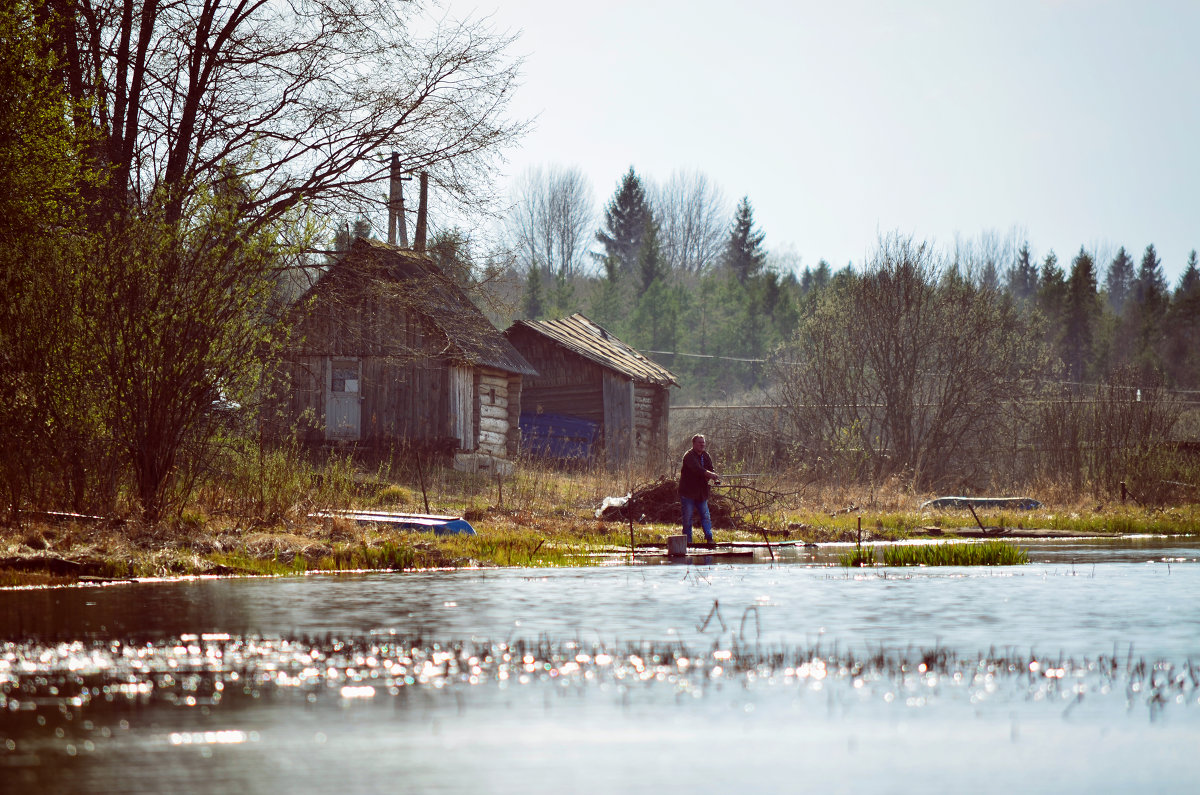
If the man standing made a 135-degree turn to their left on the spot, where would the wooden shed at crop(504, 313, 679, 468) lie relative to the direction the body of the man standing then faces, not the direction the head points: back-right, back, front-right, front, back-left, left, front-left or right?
front

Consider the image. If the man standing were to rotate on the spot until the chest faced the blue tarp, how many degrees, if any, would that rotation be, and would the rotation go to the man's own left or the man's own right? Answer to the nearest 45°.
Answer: approximately 135° to the man's own left

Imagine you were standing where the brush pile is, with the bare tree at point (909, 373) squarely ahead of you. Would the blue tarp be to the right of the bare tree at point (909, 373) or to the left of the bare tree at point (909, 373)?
left

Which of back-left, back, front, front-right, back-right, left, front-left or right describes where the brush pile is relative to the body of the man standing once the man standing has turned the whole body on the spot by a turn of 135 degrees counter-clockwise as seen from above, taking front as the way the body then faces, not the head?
front

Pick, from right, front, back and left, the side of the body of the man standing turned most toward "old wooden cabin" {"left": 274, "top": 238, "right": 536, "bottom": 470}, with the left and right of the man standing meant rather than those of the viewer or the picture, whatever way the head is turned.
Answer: back

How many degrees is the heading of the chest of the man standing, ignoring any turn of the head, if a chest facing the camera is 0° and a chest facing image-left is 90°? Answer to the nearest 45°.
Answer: approximately 315°
